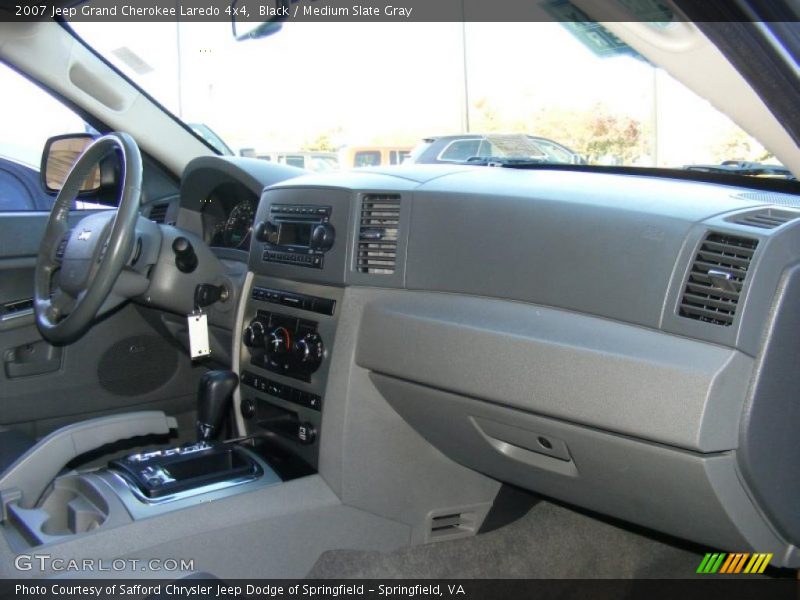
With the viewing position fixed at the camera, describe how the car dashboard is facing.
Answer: facing the viewer and to the left of the viewer
